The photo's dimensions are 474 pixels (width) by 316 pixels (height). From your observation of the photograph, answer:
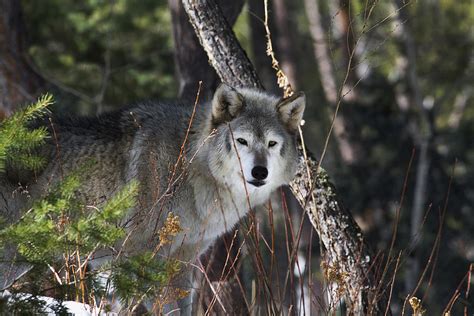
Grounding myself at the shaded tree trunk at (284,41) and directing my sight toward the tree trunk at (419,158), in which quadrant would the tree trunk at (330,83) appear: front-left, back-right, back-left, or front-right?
front-left

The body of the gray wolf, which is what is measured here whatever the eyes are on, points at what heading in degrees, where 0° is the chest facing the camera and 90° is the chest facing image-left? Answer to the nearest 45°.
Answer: approximately 315°

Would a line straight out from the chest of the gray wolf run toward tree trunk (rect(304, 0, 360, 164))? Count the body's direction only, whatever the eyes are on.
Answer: no

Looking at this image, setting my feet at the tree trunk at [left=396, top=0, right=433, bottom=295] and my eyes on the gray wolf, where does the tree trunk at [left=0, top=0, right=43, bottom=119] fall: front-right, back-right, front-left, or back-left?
front-right

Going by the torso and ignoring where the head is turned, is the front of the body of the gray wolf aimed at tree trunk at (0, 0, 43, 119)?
no

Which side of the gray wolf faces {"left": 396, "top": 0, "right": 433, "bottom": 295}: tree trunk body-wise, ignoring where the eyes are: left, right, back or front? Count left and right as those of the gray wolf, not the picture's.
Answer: left
